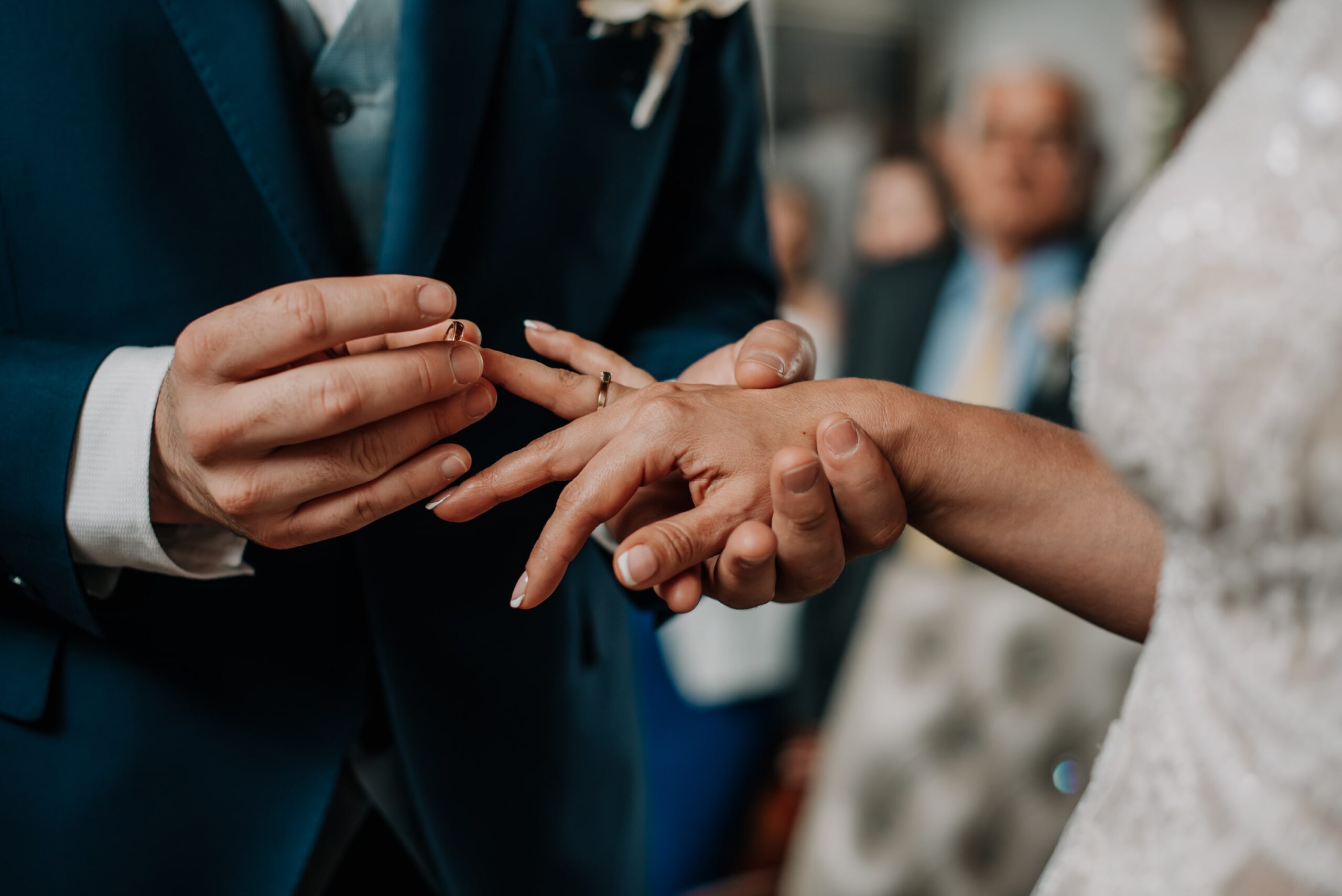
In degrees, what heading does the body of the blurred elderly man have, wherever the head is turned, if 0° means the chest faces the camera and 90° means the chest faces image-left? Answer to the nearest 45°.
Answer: approximately 0°
